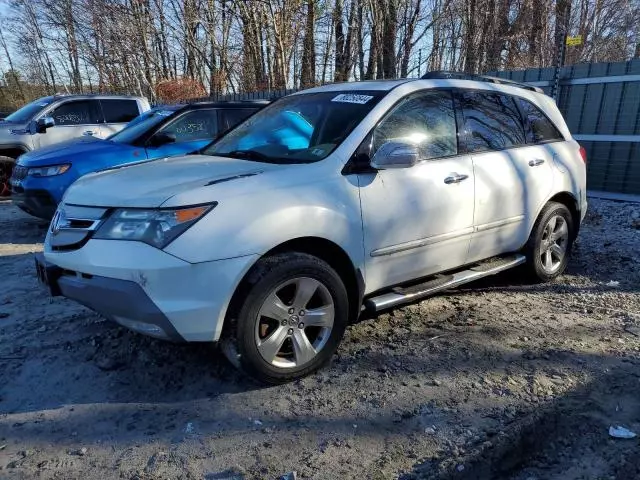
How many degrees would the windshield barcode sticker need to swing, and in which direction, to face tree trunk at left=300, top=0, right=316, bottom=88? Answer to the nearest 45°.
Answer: approximately 135° to its right

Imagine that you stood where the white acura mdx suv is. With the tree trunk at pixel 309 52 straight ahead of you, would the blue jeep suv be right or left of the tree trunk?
left

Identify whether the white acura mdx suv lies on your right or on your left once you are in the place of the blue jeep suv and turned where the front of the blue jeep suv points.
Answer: on your left

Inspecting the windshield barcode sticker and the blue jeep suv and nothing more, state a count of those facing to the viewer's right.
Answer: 0

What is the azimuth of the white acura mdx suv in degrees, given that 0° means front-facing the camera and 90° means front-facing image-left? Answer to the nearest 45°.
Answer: approximately 45°

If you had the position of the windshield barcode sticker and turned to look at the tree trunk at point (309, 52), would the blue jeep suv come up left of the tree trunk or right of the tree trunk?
left

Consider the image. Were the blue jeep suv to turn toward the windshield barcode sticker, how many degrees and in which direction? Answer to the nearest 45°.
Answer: approximately 90° to its left

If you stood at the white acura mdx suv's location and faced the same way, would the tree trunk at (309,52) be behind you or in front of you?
behind

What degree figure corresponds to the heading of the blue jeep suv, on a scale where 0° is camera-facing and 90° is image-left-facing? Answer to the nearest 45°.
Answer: approximately 45°

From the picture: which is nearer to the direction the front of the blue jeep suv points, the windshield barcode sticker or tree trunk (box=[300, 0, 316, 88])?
the windshield barcode sticker

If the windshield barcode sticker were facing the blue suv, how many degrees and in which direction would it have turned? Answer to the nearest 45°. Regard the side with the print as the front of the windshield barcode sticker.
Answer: approximately 90° to its right
